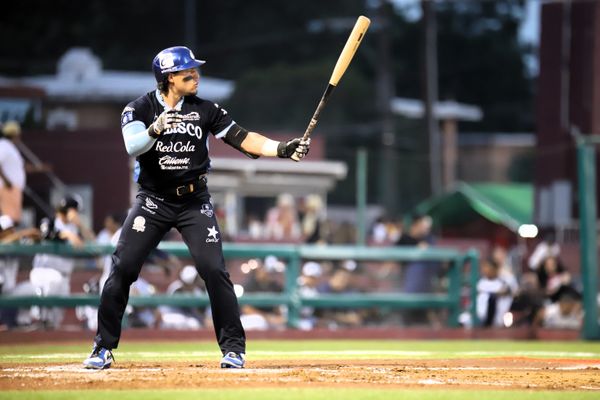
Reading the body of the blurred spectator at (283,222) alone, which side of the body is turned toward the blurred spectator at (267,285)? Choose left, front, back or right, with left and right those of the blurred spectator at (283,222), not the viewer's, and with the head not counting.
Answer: front

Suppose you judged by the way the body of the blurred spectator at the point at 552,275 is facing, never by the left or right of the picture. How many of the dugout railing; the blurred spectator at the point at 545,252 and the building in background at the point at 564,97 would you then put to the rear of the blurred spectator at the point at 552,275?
2

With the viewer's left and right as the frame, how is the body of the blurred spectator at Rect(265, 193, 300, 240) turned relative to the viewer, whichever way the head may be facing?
facing the viewer

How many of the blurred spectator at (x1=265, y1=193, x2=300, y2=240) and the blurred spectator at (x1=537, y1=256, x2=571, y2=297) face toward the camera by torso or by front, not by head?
2

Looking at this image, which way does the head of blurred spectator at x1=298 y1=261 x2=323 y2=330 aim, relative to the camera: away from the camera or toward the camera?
toward the camera

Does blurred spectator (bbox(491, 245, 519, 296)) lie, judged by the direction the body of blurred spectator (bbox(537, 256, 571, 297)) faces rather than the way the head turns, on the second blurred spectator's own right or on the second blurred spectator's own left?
on the second blurred spectator's own right

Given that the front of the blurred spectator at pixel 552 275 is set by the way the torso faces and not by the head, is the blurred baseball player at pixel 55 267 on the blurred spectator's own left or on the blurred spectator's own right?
on the blurred spectator's own right

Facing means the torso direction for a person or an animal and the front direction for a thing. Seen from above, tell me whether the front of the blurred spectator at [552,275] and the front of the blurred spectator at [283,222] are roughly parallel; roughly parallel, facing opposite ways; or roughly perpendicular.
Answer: roughly parallel

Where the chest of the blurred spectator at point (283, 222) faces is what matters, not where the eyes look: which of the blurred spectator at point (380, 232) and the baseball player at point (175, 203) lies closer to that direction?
the baseball player

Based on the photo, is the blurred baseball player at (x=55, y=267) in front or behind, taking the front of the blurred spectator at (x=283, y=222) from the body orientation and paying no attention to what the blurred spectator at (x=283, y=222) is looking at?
in front

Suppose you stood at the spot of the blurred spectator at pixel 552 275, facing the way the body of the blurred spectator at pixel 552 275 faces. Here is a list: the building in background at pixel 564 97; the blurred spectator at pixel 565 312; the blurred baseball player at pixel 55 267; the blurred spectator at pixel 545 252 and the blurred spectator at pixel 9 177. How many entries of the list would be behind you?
2

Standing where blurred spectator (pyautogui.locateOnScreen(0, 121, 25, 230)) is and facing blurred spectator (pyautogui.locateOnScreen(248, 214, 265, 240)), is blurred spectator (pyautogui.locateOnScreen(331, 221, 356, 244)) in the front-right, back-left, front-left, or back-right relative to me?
front-right

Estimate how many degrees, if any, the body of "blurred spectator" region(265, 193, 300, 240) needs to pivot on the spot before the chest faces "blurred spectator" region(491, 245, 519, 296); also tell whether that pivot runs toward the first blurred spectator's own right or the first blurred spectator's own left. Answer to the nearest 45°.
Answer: approximately 45° to the first blurred spectator's own left

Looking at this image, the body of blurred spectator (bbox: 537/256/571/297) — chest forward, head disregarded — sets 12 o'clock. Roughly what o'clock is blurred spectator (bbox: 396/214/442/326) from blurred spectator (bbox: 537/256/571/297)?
blurred spectator (bbox: 396/214/442/326) is roughly at 2 o'clock from blurred spectator (bbox: 537/256/571/297).

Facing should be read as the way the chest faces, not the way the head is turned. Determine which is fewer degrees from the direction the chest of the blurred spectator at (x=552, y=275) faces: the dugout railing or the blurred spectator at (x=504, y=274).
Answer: the dugout railing

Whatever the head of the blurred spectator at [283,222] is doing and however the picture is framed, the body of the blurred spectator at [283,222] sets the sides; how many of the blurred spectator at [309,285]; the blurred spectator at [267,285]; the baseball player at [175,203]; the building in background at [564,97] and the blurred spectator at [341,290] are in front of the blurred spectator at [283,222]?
4
